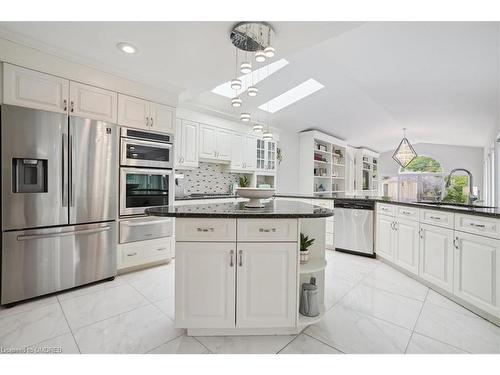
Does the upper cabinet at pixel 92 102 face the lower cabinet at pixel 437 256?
no

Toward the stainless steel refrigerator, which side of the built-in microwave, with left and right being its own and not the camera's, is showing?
right

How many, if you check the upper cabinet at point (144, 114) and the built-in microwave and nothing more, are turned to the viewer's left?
0

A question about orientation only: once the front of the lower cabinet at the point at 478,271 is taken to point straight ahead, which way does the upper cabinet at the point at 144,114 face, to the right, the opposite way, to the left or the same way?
the opposite way

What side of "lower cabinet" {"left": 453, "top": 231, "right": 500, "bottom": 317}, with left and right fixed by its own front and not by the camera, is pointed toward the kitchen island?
front

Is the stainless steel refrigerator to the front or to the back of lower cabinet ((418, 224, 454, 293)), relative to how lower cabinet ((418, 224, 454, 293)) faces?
to the front

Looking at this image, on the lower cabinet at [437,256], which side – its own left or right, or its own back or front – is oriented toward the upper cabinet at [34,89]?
front

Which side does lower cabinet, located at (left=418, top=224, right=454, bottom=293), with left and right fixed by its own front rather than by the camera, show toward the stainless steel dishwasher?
right

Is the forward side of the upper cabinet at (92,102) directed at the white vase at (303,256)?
yes

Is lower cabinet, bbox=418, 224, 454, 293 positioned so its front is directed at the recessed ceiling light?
yes

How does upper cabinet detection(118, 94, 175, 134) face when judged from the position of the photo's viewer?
facing the viewer and to the right of the viewer

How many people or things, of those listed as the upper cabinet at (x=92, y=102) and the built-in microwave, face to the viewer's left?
0

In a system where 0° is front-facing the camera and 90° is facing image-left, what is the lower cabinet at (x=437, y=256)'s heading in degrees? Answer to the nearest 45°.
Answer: approximately 45°

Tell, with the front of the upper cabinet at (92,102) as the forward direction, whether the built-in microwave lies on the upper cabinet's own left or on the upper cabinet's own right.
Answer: on the upper cabinet's own left
